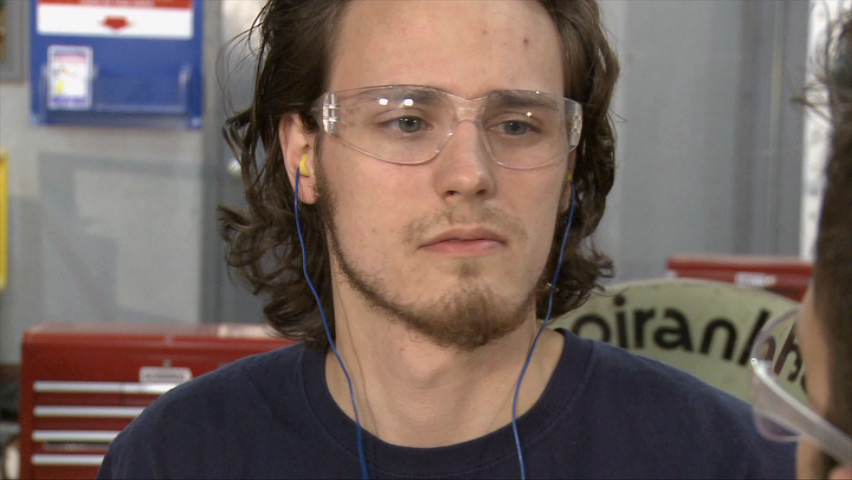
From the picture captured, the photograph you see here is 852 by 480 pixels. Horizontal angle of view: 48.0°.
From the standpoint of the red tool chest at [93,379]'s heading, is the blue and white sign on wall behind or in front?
behind

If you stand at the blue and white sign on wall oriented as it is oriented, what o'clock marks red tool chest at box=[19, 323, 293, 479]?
The red tool chest is roughly at 12 o'clock from the blue and white sign on wall.

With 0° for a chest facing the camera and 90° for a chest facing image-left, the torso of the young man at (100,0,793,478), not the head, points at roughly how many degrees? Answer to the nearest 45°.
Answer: approximately 0°

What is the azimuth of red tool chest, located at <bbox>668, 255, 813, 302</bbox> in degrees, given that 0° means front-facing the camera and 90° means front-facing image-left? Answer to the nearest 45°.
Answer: approximately 0°

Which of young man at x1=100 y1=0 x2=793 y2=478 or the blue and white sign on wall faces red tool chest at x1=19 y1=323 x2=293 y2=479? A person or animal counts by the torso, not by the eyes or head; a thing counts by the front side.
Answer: the blue and white sign on wall

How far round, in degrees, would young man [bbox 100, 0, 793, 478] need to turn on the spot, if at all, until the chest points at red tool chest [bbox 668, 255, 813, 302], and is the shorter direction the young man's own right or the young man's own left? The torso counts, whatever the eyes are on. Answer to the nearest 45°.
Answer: approximately 135° to the young man's own left

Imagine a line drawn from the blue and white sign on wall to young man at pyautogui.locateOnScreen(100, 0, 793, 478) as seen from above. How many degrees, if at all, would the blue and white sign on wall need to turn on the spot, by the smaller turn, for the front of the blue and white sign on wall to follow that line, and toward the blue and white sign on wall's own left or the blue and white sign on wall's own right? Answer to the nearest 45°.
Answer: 0° — it already faces them

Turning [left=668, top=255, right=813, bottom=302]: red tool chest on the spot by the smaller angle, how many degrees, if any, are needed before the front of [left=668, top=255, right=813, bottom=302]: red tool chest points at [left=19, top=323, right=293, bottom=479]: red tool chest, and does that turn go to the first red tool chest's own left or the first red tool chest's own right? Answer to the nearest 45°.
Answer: approximately 45° to the first red tool chest's own right

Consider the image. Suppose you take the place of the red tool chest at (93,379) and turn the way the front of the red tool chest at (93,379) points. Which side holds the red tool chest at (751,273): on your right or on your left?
on your left
